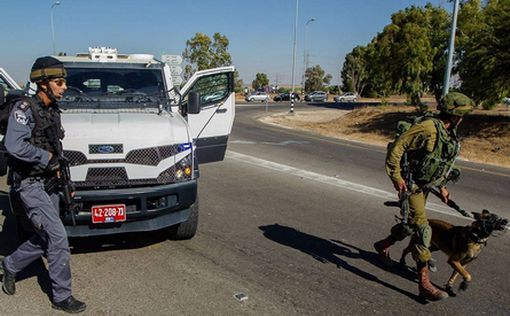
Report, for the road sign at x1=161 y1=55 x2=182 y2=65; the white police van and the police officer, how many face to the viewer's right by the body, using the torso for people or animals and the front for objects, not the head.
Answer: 1

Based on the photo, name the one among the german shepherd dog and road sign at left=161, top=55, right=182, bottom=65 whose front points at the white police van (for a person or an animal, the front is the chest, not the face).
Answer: the road sign

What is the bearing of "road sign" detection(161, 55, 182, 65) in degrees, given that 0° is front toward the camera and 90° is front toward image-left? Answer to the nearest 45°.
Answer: approximately 0°

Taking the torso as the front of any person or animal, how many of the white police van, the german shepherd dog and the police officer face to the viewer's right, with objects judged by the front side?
2

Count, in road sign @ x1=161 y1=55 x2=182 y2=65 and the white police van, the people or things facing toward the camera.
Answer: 2

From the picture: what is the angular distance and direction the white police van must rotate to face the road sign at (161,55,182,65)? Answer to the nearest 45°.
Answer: approximately 180°

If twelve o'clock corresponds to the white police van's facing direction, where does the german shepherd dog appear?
The german shepherd dog is roughly at 10 o'clock from the white police van.

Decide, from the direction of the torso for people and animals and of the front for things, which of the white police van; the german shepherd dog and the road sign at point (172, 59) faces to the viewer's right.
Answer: the german shepherd dog

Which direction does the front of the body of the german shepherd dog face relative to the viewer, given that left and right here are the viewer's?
facing to the right of the viewer

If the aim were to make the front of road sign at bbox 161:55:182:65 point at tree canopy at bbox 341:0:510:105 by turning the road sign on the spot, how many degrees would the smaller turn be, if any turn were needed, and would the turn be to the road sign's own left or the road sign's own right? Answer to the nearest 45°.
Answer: approximately 90° to the road sign's own left

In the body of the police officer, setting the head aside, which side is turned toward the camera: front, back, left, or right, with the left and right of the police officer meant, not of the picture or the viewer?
right

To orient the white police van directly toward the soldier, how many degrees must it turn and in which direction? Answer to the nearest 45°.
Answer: approximately 45° to its left

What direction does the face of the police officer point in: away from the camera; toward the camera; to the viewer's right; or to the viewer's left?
to the viewer's right

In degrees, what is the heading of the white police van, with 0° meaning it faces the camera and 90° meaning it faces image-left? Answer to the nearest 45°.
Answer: approximately 0°
